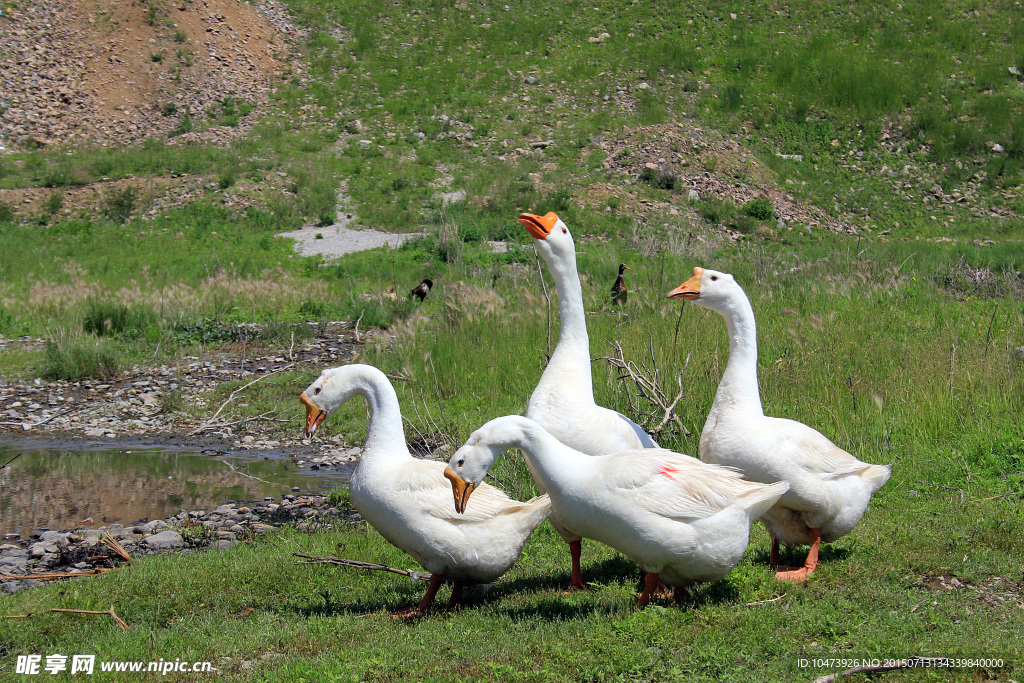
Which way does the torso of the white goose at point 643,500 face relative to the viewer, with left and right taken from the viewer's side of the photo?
facing to the left of the viewer

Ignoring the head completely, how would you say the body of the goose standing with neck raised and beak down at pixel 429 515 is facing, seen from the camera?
to the viewer's left

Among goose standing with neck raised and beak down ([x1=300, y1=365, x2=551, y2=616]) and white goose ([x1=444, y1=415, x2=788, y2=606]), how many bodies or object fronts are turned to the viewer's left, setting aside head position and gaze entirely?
2

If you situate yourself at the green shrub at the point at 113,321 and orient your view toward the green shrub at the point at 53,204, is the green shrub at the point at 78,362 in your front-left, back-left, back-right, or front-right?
back-left

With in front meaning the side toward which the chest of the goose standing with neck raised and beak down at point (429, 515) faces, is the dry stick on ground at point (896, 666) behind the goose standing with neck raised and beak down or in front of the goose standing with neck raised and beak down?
behind

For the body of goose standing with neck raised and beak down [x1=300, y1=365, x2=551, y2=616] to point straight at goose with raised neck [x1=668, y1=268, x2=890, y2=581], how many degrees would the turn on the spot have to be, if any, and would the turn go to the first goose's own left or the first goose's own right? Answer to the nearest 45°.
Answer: approximately 180°

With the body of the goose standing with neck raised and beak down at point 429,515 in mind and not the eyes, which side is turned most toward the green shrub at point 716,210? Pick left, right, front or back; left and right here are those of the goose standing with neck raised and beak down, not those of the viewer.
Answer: right

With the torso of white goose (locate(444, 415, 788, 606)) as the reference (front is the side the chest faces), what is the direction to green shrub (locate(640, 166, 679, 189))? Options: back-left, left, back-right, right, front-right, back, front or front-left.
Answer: right

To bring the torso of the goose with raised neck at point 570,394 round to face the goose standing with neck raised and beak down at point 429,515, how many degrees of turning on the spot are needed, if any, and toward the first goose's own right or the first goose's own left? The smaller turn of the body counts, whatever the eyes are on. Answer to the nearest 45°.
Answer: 0° — it already faces it

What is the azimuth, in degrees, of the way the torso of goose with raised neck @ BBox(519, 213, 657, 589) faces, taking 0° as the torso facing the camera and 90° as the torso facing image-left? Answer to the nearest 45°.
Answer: approximately 45°

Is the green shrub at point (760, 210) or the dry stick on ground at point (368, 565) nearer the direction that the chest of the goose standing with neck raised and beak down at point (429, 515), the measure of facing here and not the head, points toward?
the dry stick on ground

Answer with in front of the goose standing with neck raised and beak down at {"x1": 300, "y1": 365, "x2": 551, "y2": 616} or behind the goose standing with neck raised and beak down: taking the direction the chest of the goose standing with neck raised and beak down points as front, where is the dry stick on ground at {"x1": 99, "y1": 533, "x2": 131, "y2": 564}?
in front

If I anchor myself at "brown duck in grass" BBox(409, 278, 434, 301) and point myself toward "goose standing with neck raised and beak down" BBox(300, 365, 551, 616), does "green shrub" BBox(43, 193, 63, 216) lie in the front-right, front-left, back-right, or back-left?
back-right

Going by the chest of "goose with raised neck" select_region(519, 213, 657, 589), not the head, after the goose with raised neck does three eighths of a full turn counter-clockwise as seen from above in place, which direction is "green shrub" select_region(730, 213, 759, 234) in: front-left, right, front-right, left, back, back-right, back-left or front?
left
